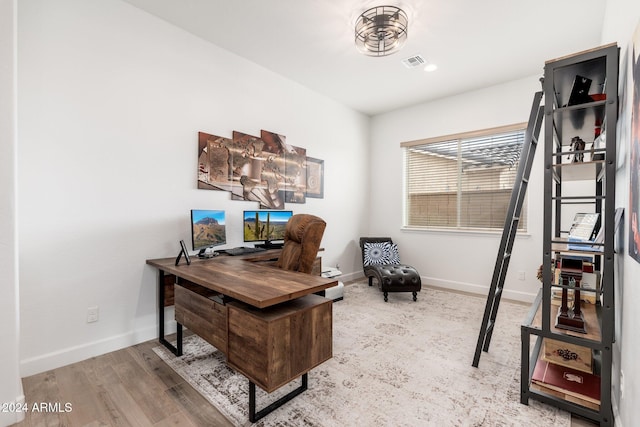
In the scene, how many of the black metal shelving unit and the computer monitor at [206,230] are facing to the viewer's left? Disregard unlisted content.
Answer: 1

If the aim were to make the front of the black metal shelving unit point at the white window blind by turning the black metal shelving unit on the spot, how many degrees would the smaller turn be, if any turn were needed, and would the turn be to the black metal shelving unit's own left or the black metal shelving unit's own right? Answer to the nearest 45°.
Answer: approximately 45° to the black metal shelving unit's own right

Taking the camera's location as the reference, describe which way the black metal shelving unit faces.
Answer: facing to the left of the viewer

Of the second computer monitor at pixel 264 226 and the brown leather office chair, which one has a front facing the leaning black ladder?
the second computer monitor

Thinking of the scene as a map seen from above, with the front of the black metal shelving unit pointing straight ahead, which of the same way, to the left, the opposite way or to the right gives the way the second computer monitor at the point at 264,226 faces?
the opposite way

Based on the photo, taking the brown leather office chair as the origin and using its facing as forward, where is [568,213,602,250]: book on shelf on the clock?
The book on shelf is roughly at 8 o'clock from the brown leather office chair.

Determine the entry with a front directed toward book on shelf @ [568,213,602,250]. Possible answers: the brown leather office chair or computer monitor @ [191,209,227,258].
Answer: the computer monitor

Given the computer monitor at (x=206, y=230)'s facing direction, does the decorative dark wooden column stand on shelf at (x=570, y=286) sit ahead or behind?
ahead

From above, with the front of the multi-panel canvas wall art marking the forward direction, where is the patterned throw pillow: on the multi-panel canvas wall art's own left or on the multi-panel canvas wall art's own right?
on the multi-panel canvas wall art's own left

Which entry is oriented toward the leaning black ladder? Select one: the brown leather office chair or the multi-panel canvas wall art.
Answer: the multi-panel canvas wall art

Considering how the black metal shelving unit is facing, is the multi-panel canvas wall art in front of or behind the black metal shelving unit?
in front

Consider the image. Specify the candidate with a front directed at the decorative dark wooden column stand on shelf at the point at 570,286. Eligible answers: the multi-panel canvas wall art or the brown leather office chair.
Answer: the multi-panel canvas wall art
